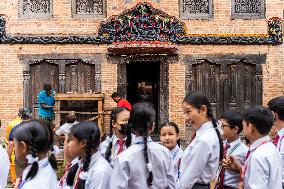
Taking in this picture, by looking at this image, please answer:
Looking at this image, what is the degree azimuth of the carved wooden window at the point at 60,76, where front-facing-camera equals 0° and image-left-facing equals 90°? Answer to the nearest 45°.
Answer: approximately 0°

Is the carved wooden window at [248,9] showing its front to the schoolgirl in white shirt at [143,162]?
yes

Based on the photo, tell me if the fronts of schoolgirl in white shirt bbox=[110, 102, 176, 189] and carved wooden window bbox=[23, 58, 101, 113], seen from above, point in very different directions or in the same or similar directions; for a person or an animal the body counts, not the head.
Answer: very different directions

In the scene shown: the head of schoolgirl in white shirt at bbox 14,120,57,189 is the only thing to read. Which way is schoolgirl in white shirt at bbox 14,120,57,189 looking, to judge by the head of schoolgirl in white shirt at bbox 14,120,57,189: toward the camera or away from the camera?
away from the camera

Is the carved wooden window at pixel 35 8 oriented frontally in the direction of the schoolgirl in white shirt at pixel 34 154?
yes

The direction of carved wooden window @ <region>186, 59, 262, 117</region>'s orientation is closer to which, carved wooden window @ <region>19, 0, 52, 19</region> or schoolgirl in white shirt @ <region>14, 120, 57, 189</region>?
the schoolgirl in white shirt

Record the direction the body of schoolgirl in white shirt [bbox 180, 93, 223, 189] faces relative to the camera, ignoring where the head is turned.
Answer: to the viewer's left

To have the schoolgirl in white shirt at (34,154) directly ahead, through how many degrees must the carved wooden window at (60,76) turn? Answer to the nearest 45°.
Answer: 0° — it already faces them

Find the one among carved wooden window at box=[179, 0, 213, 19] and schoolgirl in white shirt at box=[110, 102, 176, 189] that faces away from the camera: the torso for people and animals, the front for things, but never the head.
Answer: the schoolgirl in white shirt

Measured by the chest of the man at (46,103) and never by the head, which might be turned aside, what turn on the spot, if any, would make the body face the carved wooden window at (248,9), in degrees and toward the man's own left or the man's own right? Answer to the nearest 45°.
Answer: approximately 45° to the man's own left

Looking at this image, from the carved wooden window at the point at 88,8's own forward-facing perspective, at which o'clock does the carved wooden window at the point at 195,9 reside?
the carved wooden window at the point at 195,9 is roughly at 9 o'clock from the carved wooden window at the point at 88,8.

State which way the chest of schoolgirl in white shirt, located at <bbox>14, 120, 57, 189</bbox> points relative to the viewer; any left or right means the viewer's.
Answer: facing away from the viewer and to the left of the viewer

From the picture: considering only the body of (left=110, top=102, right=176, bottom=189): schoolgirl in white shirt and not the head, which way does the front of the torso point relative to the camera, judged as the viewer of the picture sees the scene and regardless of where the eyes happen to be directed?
away from the camera
